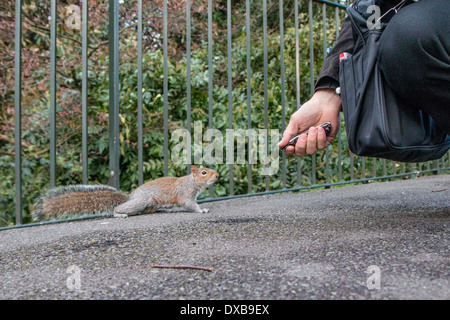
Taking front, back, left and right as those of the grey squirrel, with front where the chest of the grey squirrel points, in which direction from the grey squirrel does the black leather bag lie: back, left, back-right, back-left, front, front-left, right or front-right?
front-right

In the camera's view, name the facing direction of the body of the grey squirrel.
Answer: to the viewer's right
